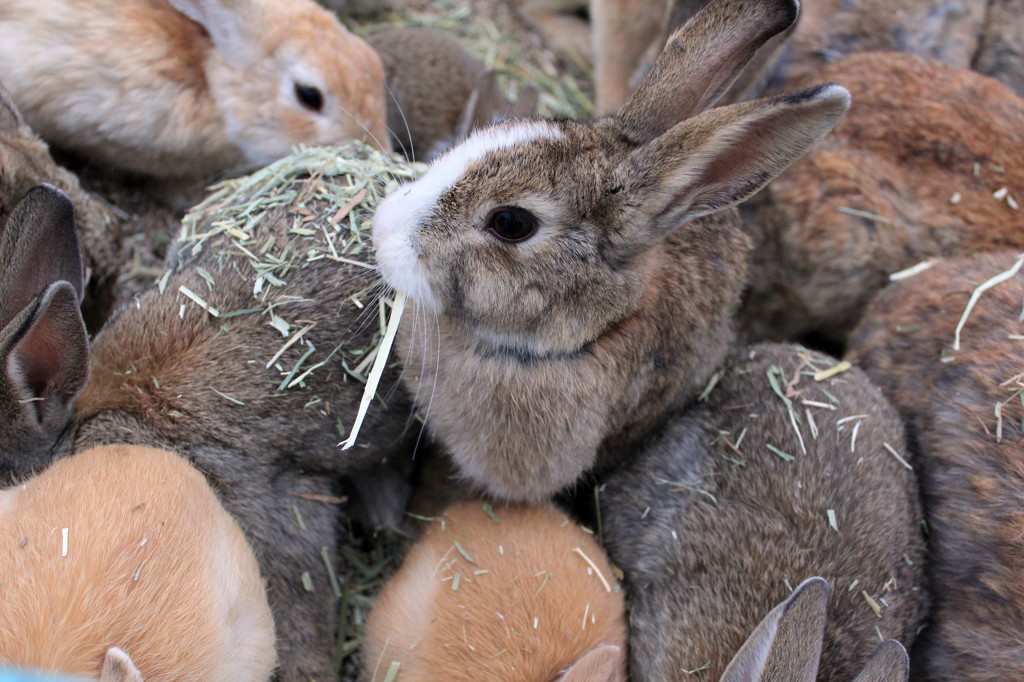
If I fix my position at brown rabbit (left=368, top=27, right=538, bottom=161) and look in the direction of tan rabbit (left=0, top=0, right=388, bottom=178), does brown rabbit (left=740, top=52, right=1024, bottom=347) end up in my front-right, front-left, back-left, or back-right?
back-left

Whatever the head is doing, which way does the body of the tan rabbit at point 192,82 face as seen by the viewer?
to the viewer's right

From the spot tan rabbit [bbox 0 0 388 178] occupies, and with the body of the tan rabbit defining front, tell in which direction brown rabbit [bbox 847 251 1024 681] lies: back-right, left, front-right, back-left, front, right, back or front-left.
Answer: front-right

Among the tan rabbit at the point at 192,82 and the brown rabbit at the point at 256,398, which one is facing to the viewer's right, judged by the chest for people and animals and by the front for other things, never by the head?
the tan rabbit

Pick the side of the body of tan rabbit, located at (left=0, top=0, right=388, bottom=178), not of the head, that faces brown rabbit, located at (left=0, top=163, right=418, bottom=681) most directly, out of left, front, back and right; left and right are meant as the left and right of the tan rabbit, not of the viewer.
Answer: right

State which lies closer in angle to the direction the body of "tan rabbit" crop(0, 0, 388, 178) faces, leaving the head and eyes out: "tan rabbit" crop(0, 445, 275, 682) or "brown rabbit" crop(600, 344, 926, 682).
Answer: the brown rabbit
